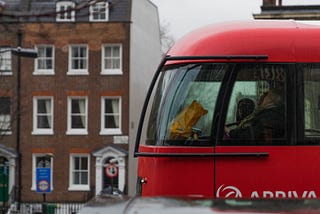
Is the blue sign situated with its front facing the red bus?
yes

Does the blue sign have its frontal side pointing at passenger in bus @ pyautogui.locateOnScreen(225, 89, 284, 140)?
yes

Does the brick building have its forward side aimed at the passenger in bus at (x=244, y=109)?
yes

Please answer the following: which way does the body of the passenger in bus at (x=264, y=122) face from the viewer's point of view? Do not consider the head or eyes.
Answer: to the viewer's left

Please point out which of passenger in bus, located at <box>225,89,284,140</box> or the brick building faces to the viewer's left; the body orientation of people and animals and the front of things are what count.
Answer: the passenger in bus

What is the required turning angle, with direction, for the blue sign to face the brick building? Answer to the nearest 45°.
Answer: approximately 180°

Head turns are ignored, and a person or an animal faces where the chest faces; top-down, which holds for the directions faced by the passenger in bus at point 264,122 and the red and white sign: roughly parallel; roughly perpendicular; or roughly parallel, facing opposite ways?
roughly perpendicular

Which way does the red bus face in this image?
to the viewer's left
